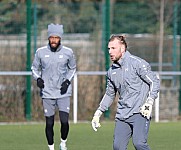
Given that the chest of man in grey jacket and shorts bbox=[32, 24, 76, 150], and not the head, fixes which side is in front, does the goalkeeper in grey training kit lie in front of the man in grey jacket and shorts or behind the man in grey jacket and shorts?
in front

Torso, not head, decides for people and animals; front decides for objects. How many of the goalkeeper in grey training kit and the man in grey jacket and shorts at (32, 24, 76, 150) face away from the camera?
0

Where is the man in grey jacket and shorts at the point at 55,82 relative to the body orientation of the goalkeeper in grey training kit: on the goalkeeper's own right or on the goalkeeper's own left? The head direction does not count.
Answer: on the goalkeeper's own right

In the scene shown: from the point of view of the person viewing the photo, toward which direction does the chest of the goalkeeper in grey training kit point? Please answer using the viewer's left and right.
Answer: facing the viewer and to the left of the viewer

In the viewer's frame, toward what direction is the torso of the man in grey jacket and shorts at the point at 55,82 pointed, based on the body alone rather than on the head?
toward the camera
